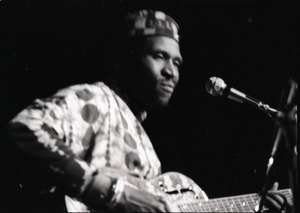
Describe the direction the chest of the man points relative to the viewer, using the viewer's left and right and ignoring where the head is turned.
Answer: facing the viewer and to the right of the viewer

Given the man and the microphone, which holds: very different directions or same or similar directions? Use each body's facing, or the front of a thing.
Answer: very different directions

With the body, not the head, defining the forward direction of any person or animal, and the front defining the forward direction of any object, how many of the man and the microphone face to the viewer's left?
1

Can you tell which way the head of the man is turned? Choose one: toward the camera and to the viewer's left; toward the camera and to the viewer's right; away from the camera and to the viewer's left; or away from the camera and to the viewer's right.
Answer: toward the camera and to the viewer's right

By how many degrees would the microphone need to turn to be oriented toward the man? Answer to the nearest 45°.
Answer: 0° — it already faces them

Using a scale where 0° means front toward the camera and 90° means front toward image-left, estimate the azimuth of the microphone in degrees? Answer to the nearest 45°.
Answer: approximately 90°

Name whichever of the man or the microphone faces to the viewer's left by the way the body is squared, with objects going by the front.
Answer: the microphone

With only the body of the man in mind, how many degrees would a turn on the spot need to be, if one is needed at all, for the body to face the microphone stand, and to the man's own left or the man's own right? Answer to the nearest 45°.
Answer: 0° — they already face it
